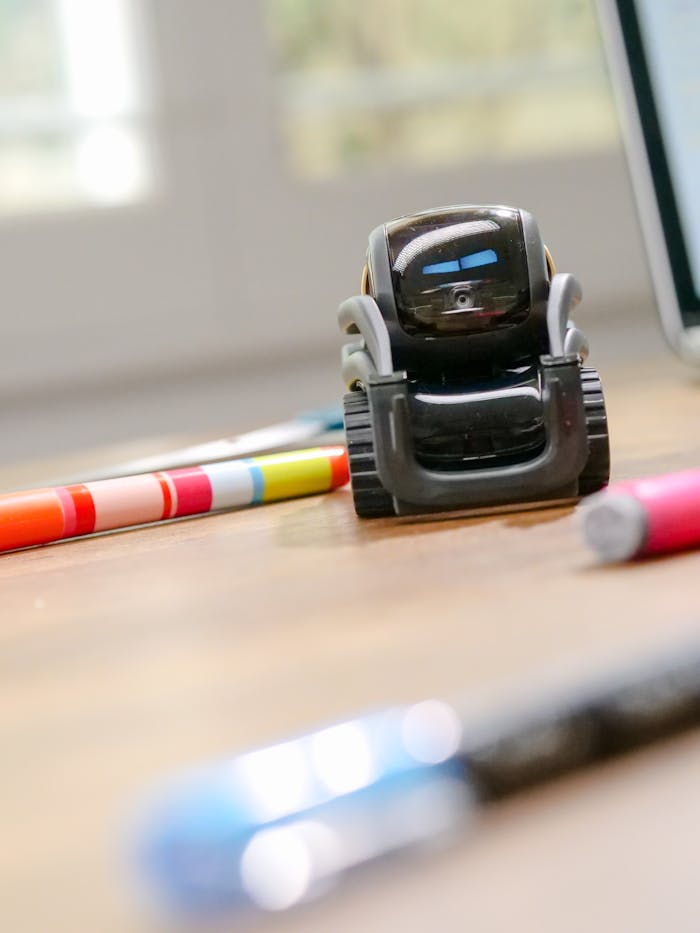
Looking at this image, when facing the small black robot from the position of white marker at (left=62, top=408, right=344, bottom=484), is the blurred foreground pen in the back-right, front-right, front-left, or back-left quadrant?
front-right

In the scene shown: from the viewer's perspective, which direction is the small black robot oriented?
toward the camera
